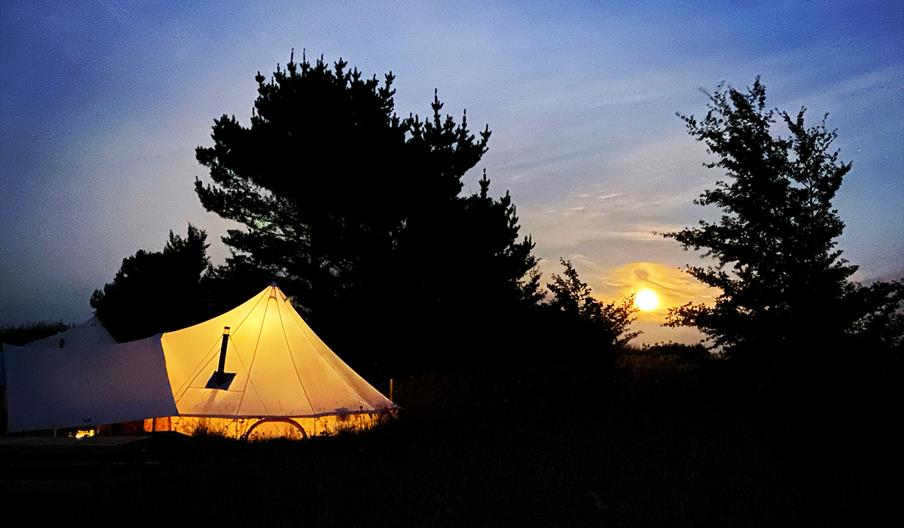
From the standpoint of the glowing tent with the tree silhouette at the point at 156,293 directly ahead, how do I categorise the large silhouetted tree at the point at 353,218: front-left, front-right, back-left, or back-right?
front-right

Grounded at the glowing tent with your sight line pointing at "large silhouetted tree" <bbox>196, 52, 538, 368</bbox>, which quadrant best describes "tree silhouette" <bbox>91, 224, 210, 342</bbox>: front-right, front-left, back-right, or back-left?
front-left

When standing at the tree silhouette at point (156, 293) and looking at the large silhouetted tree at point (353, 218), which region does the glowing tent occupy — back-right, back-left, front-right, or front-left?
front-right

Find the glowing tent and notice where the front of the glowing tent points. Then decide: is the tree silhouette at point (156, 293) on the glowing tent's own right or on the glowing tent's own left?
on the glowing tent's own right

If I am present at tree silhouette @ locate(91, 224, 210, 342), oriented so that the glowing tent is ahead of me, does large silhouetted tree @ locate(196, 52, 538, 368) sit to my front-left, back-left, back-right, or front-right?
front-left
